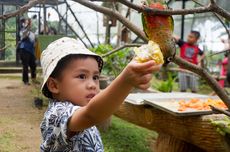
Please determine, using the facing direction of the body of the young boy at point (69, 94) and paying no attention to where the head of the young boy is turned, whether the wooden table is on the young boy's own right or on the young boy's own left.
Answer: on the young boy's own left

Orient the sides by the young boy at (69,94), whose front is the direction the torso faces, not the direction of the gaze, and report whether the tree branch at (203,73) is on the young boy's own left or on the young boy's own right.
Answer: on the young boy's own left

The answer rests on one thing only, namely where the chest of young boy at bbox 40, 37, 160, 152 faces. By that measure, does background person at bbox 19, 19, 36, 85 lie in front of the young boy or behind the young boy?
behind

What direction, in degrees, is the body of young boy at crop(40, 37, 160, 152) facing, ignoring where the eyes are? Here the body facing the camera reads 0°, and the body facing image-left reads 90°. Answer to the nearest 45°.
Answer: approximately 315°

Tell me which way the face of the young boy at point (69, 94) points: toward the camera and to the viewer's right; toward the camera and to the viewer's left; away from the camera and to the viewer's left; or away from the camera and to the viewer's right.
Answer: toward the camera and to the viewer's right
